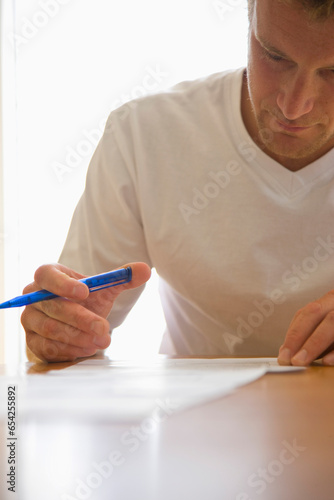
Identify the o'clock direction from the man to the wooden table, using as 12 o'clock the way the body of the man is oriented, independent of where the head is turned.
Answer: The wooden table is roughly at 12 o'clock from the man.

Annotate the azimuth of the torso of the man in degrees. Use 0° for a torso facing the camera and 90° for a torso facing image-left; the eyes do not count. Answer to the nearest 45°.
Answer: approximately 0°
